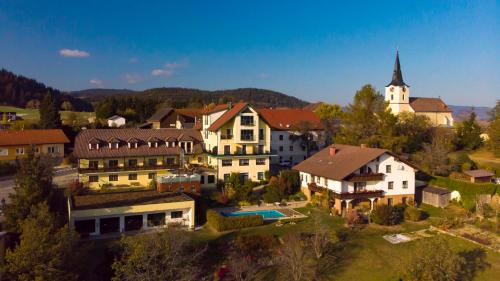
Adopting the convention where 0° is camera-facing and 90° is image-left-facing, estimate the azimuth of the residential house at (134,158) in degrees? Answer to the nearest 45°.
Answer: approximately 0°

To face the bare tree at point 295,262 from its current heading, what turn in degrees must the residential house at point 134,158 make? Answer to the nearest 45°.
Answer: approximately 45° to its left

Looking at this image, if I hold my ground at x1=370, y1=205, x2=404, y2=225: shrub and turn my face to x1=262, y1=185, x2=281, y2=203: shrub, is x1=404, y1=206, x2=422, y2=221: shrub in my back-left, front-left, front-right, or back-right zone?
back-right

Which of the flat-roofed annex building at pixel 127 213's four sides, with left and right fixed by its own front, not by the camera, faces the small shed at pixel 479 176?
left

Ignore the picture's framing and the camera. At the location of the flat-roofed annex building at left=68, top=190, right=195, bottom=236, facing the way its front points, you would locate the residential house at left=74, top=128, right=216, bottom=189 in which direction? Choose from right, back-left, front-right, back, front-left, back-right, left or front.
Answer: back

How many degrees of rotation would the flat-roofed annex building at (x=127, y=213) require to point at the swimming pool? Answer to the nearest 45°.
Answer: approximately 90° to its left

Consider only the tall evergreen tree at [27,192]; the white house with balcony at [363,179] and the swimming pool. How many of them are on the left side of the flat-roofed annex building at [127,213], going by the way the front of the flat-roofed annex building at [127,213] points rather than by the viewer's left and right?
2

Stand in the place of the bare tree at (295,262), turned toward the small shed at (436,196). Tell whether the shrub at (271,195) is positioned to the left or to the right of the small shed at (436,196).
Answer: left

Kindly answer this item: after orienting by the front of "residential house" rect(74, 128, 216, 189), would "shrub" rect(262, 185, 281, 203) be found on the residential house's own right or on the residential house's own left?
on the residential house's own left

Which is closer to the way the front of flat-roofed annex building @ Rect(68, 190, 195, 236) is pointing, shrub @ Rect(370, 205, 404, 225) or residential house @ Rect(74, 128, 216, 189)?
the shrub

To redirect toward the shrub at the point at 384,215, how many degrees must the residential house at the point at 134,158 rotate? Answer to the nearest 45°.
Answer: approximately 45° to its left

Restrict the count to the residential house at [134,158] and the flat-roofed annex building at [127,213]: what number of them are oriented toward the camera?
2
